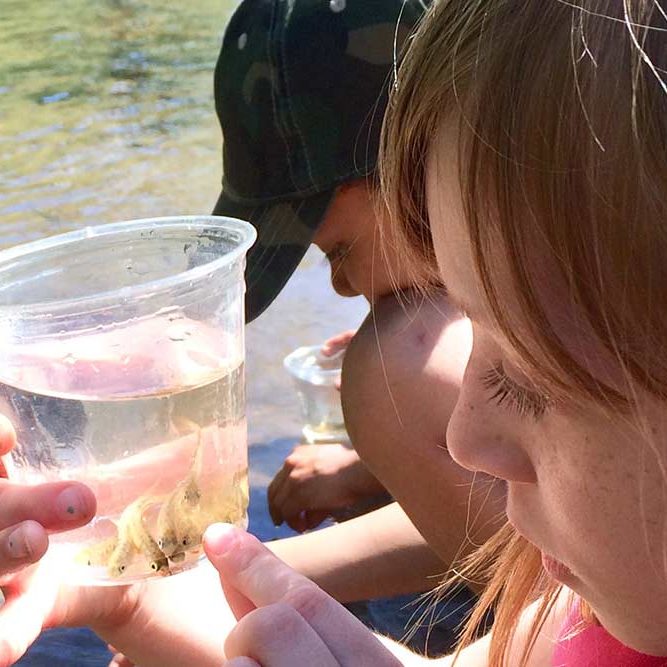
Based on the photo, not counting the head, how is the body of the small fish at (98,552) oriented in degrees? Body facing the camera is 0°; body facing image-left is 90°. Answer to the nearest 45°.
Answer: approximately 90°

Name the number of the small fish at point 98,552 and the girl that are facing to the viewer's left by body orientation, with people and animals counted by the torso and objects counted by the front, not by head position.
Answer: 2

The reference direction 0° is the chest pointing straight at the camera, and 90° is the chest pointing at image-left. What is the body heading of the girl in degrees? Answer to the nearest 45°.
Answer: approximately 90°

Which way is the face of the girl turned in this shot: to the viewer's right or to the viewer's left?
to the viewer's left
